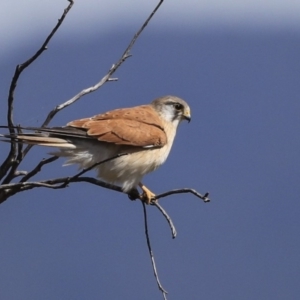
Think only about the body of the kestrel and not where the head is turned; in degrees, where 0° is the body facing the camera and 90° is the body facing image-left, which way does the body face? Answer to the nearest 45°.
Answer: approximately 270°
